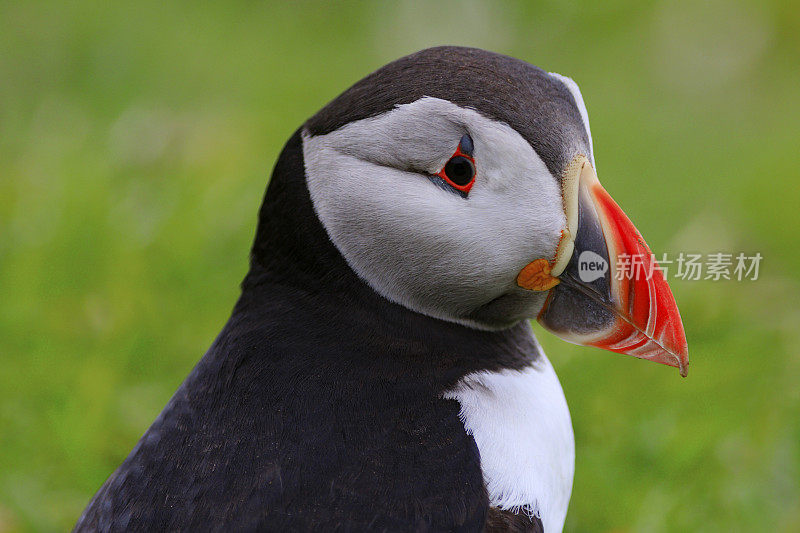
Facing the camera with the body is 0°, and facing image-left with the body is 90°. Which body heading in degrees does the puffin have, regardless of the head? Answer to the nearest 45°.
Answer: approximately 270°
